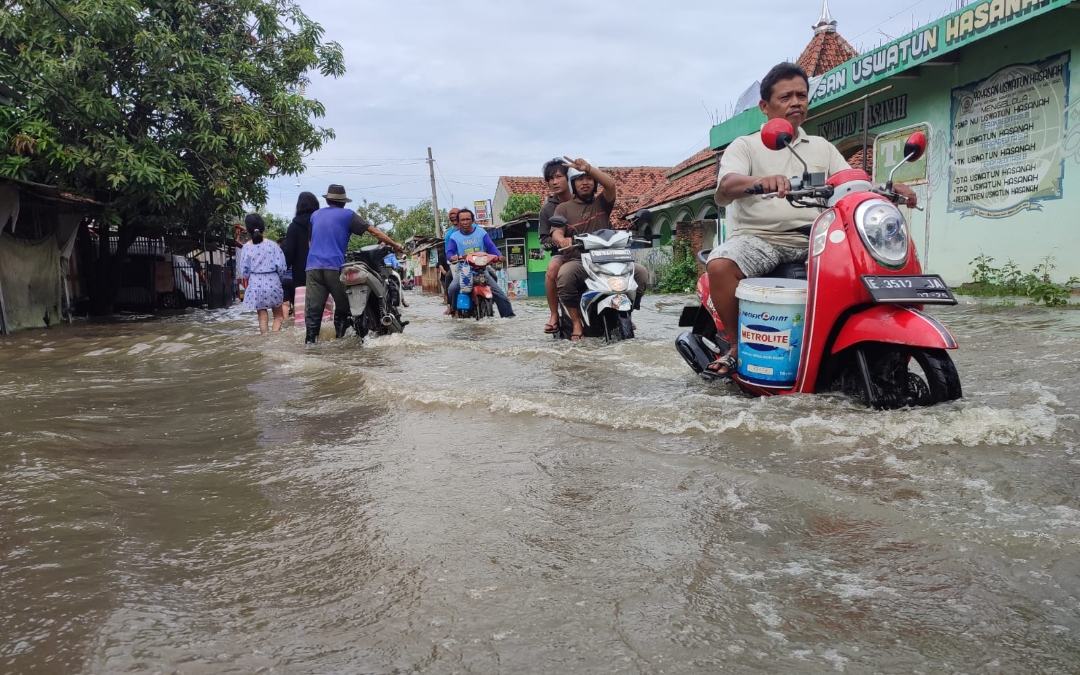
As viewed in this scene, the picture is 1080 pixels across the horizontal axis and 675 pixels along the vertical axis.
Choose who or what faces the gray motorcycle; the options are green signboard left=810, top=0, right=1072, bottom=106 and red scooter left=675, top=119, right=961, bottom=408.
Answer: the green signboard

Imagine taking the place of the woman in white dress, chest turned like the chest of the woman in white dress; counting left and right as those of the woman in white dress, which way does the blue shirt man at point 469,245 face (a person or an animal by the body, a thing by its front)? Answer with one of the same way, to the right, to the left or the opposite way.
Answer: the opposite way

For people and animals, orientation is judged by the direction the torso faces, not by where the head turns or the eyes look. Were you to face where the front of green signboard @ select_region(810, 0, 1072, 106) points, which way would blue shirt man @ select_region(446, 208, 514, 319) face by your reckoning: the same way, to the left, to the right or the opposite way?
to the left

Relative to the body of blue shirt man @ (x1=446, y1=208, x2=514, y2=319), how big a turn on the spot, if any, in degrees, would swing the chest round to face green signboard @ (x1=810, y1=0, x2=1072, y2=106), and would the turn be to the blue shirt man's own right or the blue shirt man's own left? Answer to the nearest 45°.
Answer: approximately 90° to the blue shirt man's own left

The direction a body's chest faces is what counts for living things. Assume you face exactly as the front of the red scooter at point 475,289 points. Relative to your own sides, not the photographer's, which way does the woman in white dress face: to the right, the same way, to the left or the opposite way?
the opposite way

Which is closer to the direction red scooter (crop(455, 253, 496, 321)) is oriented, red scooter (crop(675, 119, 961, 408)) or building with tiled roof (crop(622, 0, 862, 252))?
the red scooter

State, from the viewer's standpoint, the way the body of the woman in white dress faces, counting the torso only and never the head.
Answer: away from the camera

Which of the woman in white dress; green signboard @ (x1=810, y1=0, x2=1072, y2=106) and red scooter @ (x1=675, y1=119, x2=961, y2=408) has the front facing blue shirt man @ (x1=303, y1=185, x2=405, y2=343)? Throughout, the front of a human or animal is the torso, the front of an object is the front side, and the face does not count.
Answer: the green signboard

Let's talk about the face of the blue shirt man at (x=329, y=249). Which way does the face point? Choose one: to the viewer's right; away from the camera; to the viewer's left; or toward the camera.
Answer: away from the camera

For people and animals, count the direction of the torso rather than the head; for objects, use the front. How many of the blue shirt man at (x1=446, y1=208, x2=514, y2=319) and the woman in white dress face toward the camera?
1

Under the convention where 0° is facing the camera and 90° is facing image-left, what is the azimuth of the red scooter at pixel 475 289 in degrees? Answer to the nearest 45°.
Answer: approximately 0°
